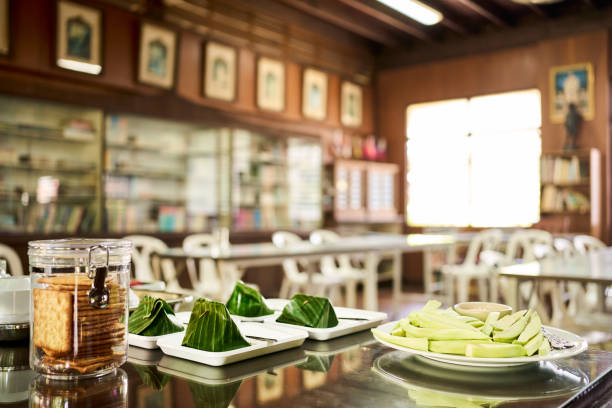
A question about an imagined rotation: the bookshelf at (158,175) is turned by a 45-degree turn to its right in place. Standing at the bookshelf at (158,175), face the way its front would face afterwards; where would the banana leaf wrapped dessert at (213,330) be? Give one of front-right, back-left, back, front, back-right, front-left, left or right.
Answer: front

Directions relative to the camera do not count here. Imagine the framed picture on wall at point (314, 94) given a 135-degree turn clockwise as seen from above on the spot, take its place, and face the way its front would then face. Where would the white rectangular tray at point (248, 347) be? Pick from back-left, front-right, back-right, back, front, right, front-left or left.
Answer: left

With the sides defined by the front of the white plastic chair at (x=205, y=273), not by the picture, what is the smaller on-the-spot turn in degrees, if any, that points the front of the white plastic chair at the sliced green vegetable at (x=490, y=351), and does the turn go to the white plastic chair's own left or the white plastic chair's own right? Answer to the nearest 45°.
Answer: approximately 45° to the white plastic chair's own right

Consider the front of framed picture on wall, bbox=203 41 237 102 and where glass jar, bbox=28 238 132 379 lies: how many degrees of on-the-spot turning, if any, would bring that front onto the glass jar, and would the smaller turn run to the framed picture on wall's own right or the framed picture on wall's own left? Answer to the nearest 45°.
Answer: approximately 45° to the framed picture on wall's own right

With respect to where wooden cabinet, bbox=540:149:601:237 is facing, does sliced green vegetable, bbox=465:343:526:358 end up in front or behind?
in front

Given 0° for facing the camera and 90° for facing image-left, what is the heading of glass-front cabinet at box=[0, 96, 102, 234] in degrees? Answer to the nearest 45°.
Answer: approximately 315°

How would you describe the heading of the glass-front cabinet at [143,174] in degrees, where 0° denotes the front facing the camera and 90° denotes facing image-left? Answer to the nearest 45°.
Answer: approximately 315°

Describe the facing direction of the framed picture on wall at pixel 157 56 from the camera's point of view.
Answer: facing the viewer and to the right of the viewer

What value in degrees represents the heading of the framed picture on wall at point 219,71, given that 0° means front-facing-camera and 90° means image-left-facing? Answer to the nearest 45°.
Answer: approximately 315°

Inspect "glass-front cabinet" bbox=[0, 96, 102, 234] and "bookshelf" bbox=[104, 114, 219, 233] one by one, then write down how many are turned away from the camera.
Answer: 0

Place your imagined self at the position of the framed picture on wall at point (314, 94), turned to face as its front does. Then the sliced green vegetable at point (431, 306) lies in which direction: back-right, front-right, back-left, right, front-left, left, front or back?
front-right

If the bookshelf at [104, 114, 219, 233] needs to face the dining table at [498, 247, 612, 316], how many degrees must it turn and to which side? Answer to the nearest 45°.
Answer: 0° — it already faces it

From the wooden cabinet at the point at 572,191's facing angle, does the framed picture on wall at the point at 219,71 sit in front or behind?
in front

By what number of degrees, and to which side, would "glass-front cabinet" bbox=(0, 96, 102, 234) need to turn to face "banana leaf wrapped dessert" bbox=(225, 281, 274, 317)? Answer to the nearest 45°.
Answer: approximately 45° to its right

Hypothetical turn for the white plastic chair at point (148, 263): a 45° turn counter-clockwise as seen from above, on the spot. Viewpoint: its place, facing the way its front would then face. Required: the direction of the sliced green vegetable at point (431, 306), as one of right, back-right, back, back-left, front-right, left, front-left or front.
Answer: right
